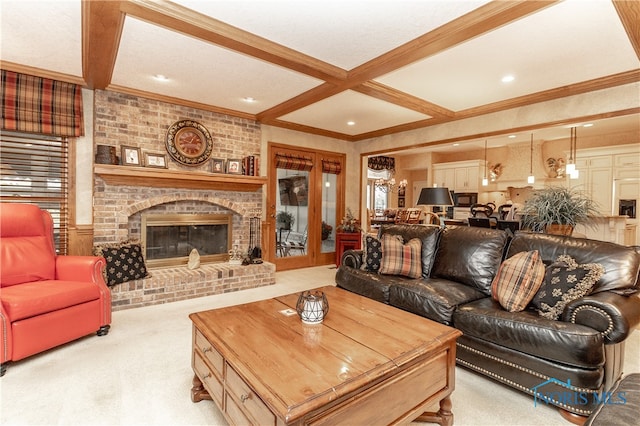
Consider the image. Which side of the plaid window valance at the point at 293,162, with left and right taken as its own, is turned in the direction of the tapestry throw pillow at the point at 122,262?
right

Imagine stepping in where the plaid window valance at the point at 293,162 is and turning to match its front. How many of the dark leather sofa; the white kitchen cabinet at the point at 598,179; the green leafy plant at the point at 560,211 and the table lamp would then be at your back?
0

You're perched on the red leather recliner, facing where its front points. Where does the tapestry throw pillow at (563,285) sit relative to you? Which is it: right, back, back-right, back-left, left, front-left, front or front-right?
front

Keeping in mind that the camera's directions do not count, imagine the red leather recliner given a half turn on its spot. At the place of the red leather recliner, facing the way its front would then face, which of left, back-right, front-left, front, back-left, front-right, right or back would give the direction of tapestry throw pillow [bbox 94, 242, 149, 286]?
right

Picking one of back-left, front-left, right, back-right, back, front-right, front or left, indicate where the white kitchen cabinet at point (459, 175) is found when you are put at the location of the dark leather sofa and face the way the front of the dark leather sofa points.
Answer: back-right

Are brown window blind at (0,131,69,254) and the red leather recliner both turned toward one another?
no

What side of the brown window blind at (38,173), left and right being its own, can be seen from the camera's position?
front

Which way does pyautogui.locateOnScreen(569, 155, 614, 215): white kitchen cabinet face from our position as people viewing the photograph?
facing the viewer and to the left of the viewer

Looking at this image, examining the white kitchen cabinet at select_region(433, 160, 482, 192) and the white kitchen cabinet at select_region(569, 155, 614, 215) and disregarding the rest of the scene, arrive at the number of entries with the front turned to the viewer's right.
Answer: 0

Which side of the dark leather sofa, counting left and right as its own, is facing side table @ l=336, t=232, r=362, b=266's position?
right

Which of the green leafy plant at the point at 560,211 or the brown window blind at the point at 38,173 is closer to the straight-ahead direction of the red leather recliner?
the green leafy plant

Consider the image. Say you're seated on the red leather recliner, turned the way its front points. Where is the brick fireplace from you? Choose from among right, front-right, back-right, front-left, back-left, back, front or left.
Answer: left

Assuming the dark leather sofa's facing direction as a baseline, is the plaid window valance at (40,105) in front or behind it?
in front

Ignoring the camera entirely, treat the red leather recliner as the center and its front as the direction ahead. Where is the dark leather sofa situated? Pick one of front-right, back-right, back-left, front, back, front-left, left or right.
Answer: front

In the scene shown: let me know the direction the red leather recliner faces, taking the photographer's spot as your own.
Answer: facing the viewer and to the right of the viewer

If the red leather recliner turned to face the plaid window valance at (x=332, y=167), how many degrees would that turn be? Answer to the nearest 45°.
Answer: approximately 45° to its left

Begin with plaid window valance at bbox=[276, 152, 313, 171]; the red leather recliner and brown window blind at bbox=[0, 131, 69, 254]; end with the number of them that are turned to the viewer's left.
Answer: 0

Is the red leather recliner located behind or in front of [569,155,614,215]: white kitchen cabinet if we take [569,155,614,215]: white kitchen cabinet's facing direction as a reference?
in front
